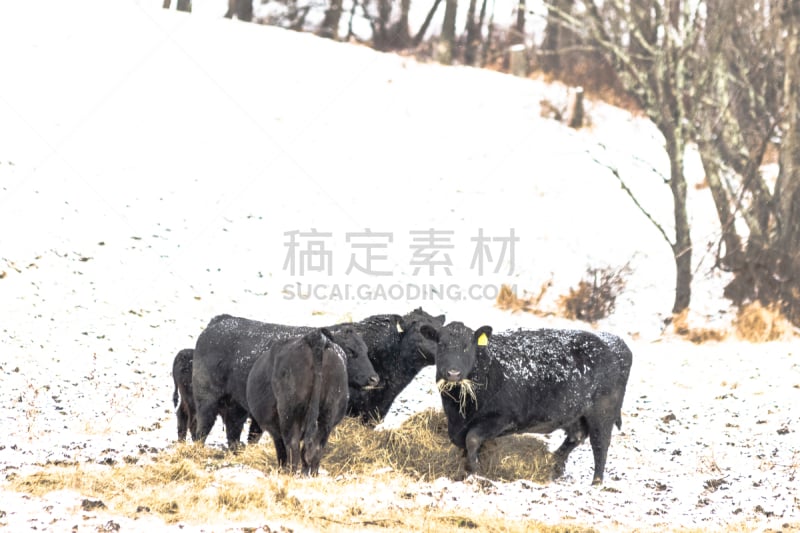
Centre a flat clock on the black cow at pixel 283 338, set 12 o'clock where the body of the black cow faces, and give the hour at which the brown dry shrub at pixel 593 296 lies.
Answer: The brown dry shrub is roughly at 10 o'clock from the black cow.

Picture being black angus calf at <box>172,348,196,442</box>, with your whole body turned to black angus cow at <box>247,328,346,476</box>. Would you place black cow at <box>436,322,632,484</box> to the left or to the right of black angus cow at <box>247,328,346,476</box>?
left

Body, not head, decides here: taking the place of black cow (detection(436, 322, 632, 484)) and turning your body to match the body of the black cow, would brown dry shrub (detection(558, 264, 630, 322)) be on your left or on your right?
on your right

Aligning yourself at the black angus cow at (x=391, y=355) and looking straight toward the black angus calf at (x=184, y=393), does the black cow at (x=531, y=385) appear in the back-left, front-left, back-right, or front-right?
back-left

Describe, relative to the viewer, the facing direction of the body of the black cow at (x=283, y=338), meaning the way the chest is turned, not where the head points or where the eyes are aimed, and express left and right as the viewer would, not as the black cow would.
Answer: facing to the right of the viewer

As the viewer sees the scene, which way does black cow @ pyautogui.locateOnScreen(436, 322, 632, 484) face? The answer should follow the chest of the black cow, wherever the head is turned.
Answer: to the viewer's left

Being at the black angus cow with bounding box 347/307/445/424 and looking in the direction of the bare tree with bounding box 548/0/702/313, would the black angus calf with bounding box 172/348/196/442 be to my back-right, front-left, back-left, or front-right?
back-left

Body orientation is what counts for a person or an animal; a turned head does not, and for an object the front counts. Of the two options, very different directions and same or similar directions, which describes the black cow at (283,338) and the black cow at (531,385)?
very different directions
